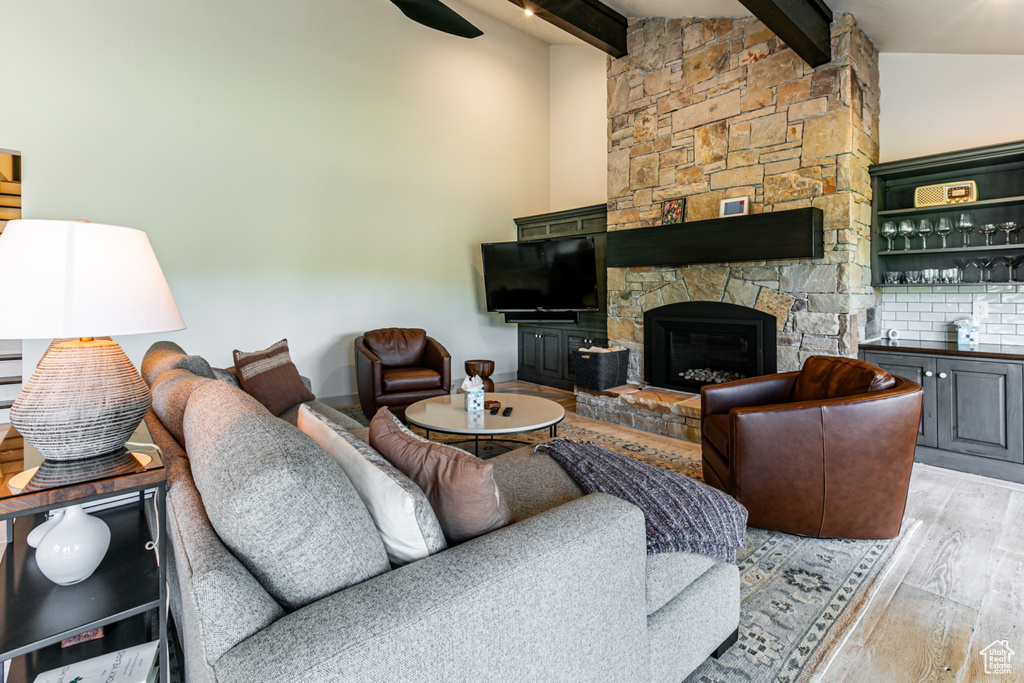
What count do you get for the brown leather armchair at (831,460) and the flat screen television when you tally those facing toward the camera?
1

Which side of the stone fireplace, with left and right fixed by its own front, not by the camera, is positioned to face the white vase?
front

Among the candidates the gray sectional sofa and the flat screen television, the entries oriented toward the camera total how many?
1

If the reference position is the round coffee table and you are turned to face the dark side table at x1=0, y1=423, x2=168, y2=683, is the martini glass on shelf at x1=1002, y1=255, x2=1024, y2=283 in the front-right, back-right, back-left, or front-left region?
back-left

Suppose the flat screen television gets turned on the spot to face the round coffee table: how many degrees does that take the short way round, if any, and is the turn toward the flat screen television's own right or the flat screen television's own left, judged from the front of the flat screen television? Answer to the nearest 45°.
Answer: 0° — it already faces it

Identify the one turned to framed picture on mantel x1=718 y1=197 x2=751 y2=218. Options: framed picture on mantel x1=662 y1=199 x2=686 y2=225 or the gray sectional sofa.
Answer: the gray sectional sofa

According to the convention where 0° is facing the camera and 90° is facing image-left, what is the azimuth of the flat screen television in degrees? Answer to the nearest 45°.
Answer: approximately 0°

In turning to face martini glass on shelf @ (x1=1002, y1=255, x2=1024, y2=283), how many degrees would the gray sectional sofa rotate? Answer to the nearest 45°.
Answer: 0° — it already faces it

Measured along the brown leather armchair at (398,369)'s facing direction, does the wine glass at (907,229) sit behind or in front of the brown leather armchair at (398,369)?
in front

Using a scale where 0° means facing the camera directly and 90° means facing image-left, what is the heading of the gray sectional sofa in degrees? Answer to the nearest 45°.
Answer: approximately 225°

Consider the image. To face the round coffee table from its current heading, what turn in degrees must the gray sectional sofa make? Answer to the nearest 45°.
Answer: approximately 45° to its left
